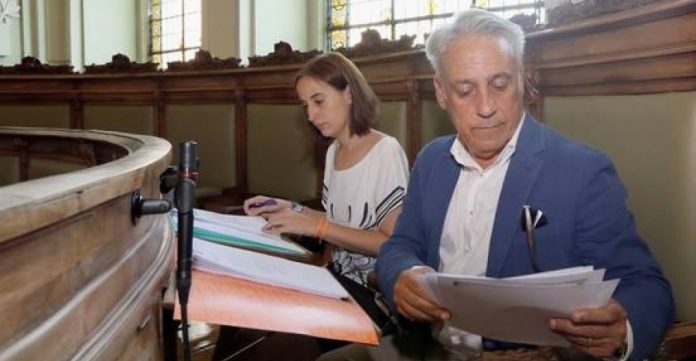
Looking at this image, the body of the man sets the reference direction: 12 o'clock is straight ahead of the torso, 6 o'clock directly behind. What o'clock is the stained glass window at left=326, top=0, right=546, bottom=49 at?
The stained glass window is roughly at 4 o'clock from the man.

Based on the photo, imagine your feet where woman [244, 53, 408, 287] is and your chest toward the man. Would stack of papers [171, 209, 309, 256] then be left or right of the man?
right

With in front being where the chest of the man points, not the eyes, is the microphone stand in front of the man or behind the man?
in front

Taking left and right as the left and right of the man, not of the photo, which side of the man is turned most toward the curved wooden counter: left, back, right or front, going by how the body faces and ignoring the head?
front

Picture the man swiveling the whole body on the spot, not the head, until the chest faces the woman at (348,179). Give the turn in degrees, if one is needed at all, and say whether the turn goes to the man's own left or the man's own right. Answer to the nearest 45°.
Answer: approximately 90° to the man's own right

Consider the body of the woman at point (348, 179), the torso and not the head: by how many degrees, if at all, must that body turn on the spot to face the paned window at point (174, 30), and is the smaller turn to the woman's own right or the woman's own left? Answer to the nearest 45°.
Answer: approximately 135° to the woman's own right

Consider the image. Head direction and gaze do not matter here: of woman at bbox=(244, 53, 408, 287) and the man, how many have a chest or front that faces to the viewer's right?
0

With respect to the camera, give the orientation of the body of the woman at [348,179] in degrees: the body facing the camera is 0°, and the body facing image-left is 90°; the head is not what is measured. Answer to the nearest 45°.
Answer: approximately 45°

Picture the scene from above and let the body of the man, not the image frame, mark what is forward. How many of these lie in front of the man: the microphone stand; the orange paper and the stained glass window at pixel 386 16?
2

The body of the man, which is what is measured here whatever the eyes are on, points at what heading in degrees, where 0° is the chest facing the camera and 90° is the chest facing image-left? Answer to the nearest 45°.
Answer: approximately 45°
